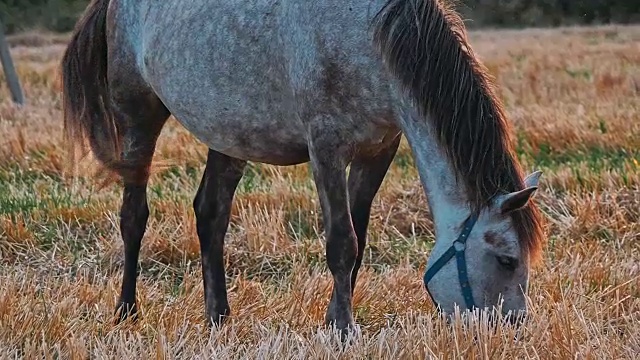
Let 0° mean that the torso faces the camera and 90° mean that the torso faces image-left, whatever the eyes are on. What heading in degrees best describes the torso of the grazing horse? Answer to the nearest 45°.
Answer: approximately 270°
